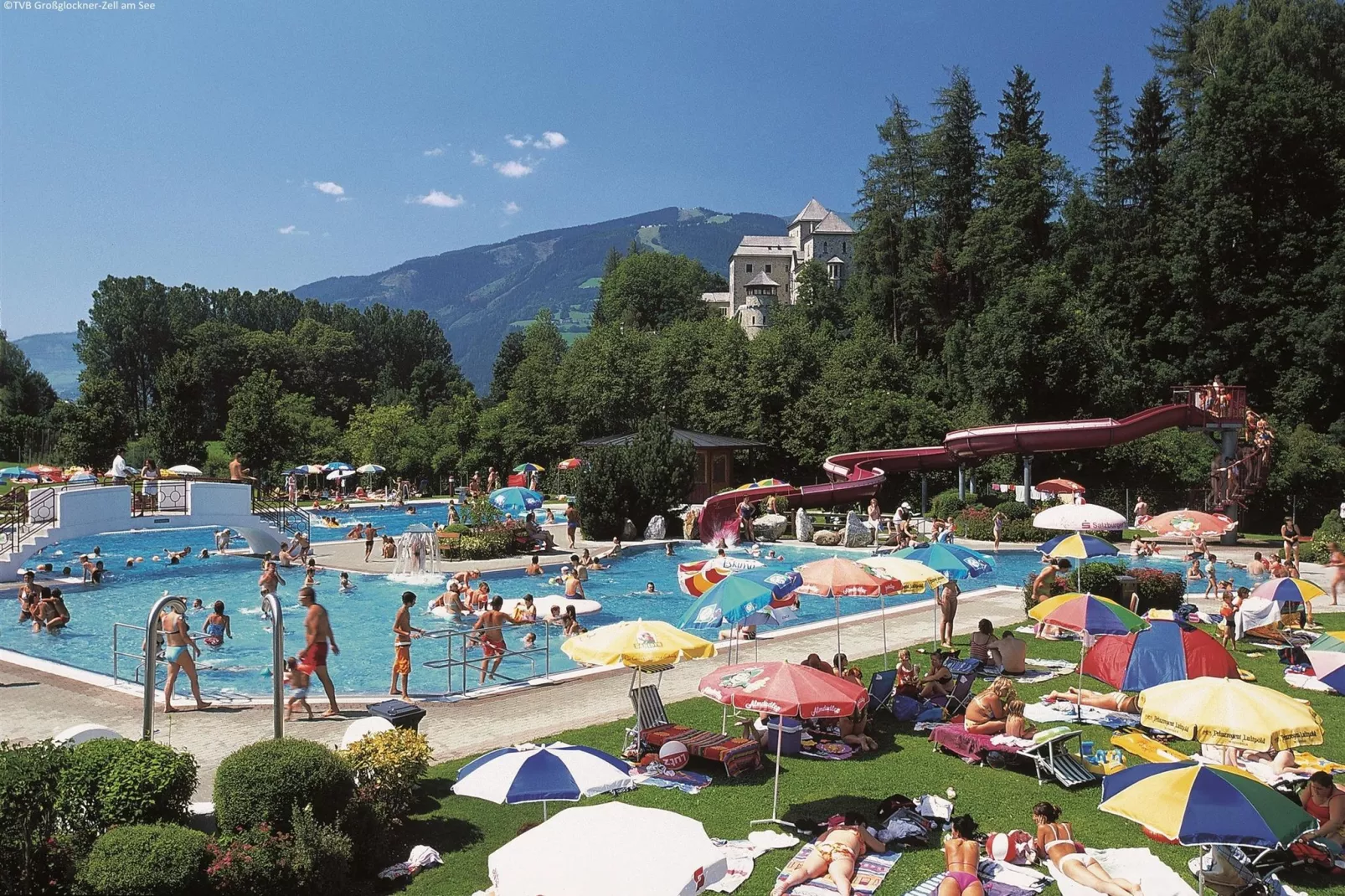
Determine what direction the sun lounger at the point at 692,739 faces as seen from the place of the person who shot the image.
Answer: facing the viewer and to the right of the viewer

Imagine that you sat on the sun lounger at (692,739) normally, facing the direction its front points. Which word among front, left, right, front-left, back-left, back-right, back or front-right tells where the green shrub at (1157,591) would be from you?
left

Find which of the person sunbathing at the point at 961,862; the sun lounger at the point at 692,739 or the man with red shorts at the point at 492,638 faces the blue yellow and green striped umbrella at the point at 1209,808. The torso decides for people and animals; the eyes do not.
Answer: the sun lounger

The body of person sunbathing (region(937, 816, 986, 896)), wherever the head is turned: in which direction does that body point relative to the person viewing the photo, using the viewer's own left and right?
facing away from the viewer

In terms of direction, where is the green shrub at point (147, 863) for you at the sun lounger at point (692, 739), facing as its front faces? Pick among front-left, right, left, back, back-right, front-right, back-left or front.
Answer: right

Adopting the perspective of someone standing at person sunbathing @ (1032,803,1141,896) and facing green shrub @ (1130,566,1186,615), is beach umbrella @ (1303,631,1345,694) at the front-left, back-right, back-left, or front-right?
front-right

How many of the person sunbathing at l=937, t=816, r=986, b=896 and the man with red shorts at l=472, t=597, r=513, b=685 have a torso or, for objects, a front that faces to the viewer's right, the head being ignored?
0

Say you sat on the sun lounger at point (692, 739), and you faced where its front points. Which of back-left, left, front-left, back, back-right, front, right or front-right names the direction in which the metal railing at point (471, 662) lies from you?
back

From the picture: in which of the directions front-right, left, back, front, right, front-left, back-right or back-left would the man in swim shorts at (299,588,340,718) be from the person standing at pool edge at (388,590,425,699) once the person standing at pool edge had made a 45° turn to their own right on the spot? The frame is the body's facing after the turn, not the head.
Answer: right

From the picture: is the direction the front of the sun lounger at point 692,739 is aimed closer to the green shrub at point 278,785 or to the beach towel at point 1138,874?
the beach towel

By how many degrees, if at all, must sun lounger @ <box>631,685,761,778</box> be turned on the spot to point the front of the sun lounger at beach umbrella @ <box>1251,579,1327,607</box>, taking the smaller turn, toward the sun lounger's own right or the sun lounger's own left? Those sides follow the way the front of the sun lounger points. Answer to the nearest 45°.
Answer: approximately 90° to the sun lounger's own left

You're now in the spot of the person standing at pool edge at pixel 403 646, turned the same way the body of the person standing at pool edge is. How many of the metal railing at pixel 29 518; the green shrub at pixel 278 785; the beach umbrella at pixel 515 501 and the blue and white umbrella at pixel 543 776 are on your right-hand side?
2
